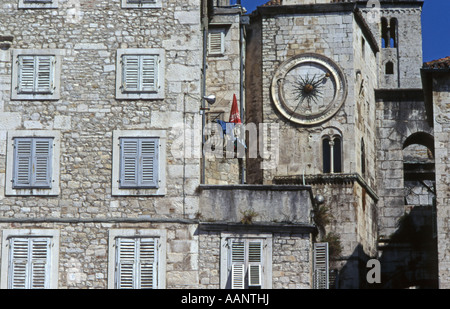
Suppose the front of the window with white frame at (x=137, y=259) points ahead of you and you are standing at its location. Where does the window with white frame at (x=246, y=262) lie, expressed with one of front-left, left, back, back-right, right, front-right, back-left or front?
left

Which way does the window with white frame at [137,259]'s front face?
toward the camera

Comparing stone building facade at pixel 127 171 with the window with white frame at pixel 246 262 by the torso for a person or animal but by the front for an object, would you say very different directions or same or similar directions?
same or similar directions

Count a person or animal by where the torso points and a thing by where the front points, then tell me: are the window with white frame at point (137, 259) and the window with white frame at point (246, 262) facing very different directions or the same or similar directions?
same or similar directions

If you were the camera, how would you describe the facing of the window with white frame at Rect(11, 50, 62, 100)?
facing the viewer

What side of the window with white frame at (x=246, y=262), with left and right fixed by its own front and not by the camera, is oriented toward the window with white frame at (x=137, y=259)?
right

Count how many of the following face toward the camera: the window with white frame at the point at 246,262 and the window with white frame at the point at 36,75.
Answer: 2

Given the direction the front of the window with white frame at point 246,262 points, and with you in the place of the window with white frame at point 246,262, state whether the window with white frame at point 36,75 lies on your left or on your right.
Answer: on your right

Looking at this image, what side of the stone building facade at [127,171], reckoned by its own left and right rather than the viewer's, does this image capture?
front
